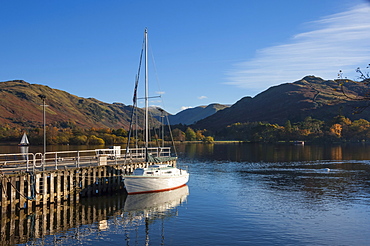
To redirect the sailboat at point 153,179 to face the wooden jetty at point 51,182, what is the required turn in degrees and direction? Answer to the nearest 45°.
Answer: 0° — it already faces it
